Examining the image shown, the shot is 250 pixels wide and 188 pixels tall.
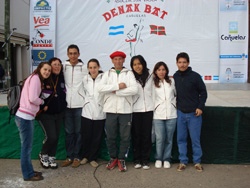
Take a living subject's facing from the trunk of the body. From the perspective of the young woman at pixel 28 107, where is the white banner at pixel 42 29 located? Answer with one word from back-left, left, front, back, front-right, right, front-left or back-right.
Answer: left

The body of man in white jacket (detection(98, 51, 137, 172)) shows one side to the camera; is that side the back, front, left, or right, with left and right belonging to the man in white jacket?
front

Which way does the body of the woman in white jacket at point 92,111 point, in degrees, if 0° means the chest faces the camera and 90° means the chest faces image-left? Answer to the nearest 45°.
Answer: approximately 0°

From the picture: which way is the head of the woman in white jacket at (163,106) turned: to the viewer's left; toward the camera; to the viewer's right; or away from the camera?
toward the camera

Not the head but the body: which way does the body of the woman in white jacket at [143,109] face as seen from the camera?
toward the camera

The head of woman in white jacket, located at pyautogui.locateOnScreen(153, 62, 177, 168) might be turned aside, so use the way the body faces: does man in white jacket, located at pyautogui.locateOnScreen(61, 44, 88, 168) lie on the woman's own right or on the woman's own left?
on the woman's own right

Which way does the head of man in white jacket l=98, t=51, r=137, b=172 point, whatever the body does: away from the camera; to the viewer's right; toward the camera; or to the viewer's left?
toward the camera

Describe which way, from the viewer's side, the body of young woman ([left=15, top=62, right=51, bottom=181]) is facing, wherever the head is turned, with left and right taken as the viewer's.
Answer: facing to the right of the viewer

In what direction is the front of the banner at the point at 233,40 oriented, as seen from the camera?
facing the viewer
